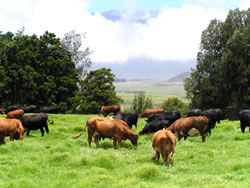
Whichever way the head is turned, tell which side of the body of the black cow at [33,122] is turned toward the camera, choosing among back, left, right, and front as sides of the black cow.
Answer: left

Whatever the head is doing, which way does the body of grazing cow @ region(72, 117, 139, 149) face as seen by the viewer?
to the viewer's right

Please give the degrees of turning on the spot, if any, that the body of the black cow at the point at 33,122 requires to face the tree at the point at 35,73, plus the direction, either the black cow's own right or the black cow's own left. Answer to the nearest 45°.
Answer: approximately 90° to the black cow's own right
